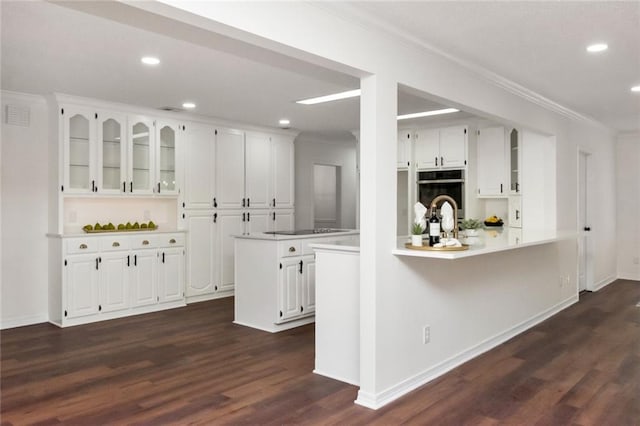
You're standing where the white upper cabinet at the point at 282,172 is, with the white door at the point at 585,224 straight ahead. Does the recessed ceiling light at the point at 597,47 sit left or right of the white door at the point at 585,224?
right

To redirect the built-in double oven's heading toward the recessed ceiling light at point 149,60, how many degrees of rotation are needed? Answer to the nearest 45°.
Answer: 0° — it already faces it

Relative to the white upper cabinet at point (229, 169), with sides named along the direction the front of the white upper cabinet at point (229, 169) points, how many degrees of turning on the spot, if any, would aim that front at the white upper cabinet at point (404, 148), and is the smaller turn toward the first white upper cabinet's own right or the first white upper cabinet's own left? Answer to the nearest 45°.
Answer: approximately 45° to the first white upper cabinet's own left

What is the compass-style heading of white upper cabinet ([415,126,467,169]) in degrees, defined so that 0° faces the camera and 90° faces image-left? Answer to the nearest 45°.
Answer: approximately 45°

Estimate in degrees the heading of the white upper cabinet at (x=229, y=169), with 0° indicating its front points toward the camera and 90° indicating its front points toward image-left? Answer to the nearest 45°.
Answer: approximately 315°

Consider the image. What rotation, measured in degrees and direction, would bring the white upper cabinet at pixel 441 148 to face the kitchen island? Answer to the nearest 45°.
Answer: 0° — it already faces it

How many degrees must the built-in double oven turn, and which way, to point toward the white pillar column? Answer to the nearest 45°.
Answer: approximately 45° to its left

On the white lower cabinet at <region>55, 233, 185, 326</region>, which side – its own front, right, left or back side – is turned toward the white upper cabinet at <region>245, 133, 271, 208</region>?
left
